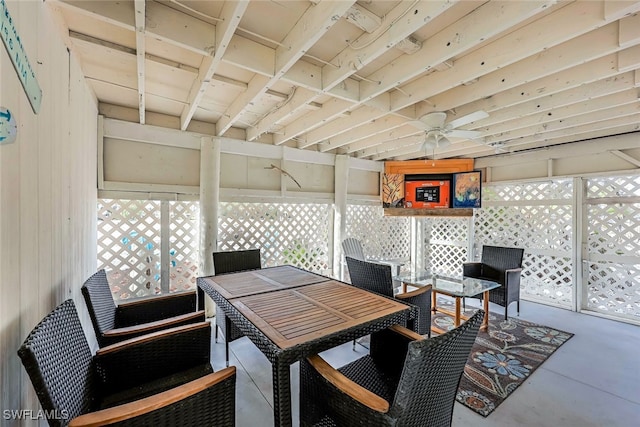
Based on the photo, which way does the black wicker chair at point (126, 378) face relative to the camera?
to the viewer's right

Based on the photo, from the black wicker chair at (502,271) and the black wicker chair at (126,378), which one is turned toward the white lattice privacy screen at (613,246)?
the black wicker chair at (126,378)

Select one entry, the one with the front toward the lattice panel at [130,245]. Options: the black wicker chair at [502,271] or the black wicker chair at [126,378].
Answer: the black wicker chair at [502,271]

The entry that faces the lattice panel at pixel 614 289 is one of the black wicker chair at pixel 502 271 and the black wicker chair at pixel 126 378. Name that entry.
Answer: the black wicker chair at pixel 126 378

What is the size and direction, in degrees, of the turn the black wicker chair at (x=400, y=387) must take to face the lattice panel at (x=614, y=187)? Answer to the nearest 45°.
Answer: approximately 90° to its right

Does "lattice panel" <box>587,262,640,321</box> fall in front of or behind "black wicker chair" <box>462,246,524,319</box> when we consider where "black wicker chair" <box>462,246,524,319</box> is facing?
behind

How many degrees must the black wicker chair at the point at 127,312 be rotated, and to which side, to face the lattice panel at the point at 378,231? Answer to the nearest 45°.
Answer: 0° — it already faces it

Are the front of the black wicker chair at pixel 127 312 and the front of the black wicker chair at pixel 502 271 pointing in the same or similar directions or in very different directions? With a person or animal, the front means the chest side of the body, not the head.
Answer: very different directions

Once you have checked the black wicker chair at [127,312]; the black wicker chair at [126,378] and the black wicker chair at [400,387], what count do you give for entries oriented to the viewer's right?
2

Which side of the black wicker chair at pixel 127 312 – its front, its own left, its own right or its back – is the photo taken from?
right

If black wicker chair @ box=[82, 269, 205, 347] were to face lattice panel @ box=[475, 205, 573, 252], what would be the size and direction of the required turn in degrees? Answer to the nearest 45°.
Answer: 0° — it already faces it

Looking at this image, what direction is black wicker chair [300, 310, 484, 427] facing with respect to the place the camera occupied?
facing away from the viewer and to the left of the viewer
